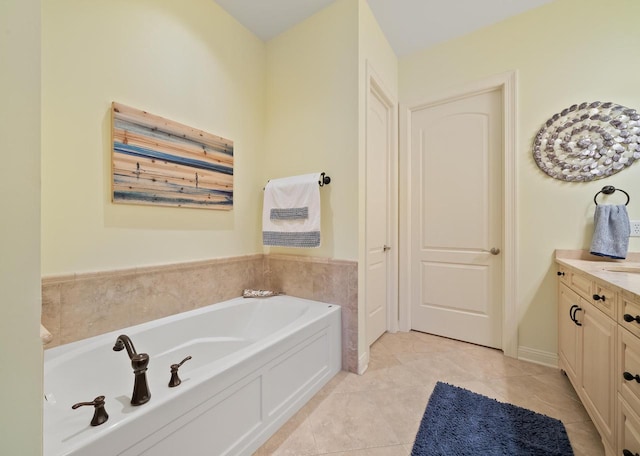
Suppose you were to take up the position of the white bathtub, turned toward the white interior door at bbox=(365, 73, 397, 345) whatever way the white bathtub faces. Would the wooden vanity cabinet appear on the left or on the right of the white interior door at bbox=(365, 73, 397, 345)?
right

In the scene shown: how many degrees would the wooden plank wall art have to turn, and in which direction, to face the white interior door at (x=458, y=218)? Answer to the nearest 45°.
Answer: approximately 45° to its left

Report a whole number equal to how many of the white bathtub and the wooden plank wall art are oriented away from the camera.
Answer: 0

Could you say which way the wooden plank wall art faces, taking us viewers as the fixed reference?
facing the viewer and to the right of the viewer

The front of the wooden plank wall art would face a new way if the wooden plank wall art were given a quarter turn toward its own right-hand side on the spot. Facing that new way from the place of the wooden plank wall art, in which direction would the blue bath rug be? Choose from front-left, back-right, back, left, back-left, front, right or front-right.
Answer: left

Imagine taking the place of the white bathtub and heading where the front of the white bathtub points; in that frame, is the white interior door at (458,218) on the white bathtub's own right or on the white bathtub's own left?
on the white bathtub's own left

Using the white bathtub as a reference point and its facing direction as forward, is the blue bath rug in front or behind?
in front

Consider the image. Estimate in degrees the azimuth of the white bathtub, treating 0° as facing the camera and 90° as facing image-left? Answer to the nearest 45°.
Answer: approximately 315°

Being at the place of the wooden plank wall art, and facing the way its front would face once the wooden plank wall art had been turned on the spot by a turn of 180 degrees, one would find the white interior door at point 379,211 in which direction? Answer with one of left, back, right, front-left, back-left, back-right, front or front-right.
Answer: back-right

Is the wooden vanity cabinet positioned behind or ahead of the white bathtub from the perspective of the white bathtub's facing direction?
ahead

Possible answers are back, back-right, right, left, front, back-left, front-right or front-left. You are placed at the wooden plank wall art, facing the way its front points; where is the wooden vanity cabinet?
front
